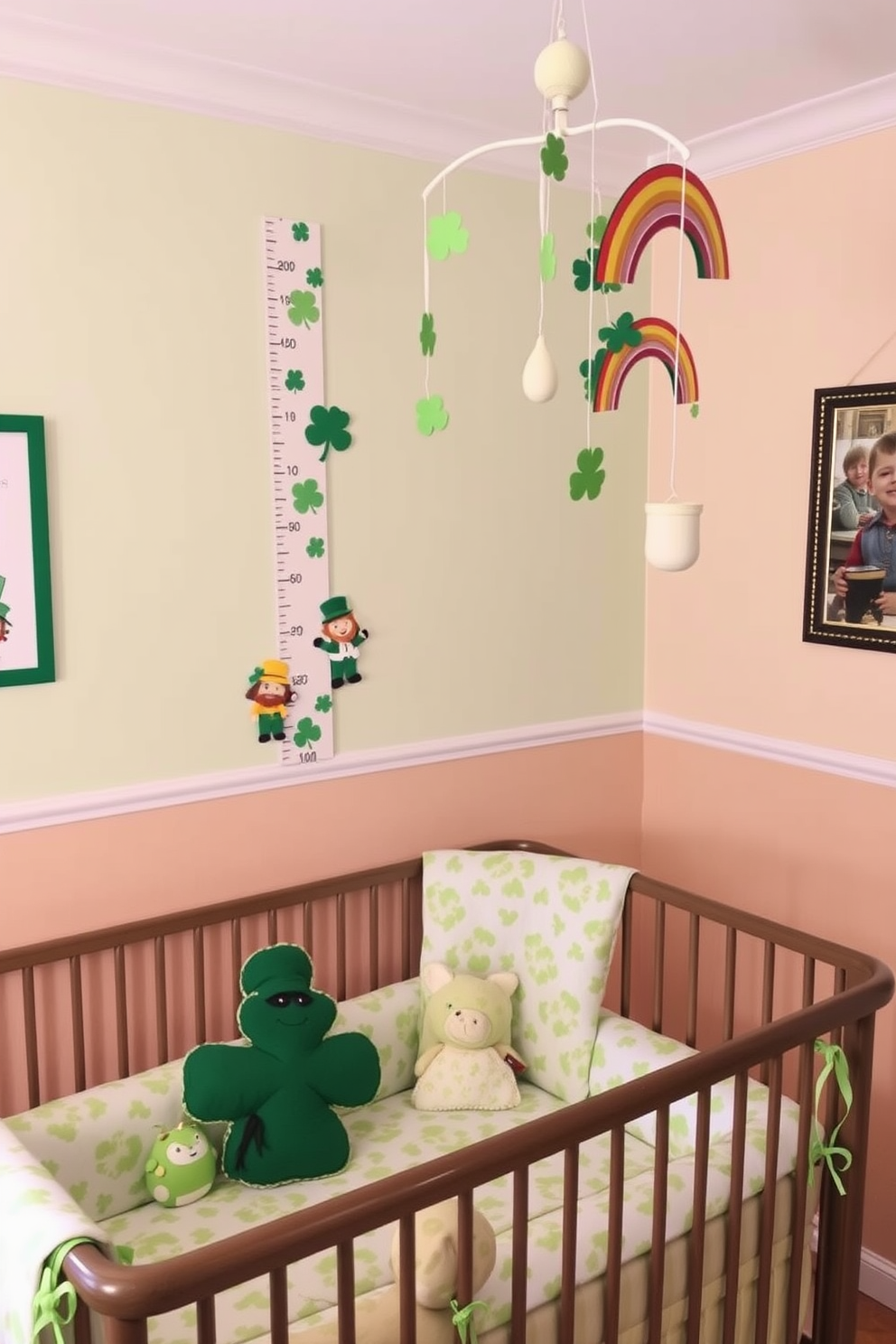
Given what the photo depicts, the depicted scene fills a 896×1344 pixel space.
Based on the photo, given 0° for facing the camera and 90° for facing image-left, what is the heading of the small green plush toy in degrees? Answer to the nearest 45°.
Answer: approximately 315°

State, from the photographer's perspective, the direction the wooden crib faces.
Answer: facing the viewer and to the right of the viewer

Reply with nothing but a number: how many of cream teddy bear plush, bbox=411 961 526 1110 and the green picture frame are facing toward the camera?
2

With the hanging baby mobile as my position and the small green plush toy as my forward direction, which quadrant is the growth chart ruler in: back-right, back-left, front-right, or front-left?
front-right

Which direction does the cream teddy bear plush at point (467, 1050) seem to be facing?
toward the camera

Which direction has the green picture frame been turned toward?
toward the camera

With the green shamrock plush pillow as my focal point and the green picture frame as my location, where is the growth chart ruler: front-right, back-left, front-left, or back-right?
front-left

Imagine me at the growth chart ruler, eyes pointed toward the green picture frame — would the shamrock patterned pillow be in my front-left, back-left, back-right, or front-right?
back-left
